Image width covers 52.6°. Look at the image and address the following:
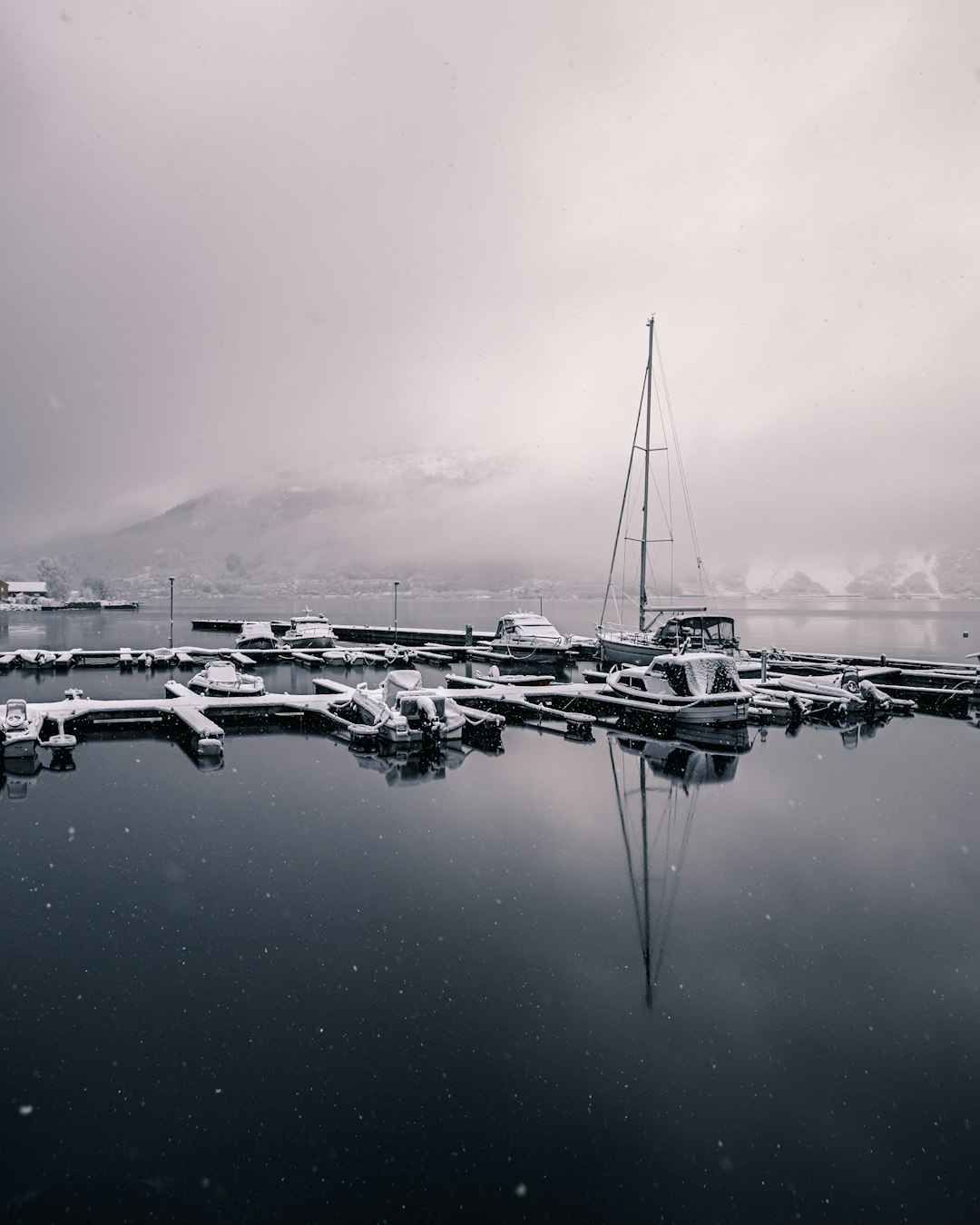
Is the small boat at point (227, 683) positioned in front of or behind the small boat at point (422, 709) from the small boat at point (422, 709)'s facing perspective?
in front

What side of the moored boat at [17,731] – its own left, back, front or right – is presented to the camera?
back

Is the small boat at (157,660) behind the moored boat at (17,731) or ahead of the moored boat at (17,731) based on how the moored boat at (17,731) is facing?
ahead

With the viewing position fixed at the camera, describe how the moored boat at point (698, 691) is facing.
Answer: facing away from the viewer and to the left of the viewer

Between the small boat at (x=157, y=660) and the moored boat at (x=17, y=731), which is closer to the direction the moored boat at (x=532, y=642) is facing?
the moored boat

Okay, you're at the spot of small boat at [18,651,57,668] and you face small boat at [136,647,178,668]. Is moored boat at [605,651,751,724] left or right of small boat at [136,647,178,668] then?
right

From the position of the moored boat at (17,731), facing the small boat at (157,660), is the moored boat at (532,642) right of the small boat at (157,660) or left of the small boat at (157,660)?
right

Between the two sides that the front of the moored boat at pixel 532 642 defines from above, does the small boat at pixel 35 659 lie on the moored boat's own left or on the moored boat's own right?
on the moored boat's own right

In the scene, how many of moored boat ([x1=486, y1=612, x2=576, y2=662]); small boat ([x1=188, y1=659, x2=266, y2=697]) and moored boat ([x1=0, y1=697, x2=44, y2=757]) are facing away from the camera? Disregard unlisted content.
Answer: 1

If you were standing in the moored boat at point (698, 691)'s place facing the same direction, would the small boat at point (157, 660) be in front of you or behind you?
in front
